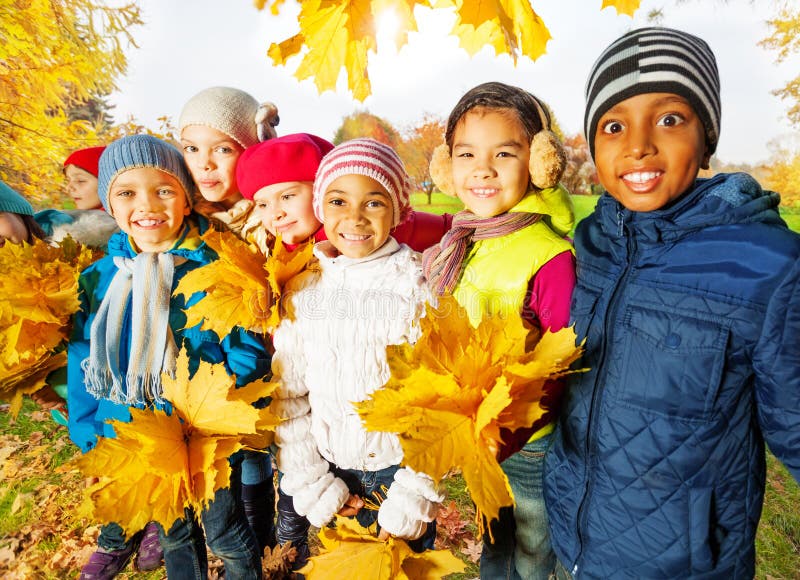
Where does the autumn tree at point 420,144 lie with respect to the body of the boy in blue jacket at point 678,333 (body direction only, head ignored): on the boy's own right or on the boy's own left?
on the boy's own right

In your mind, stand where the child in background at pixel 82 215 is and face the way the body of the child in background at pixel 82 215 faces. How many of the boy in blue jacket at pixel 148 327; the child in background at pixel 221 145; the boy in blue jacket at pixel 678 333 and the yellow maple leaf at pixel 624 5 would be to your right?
0

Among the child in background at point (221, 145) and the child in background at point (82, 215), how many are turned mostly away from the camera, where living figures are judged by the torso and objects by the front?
0

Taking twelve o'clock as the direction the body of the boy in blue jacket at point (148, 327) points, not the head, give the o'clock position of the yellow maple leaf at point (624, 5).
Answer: The yellow maple leaf is roughly at 10 o'clock from the boy in blue jacket.

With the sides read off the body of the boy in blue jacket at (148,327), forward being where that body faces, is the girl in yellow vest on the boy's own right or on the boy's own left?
on the boy's own left

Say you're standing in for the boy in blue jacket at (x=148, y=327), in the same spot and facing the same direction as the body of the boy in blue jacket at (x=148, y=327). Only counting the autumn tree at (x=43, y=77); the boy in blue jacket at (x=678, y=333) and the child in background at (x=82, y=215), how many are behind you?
2

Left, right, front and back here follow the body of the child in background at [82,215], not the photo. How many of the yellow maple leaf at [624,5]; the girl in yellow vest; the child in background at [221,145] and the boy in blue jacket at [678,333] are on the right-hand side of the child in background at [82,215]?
0

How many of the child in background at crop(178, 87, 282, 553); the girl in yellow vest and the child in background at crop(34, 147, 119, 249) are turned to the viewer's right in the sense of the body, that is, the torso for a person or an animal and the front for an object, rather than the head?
0

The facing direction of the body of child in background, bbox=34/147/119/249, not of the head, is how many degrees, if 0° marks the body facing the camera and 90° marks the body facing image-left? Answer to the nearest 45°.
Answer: approximately 45°

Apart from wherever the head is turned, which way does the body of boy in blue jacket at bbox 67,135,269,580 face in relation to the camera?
toward the camera

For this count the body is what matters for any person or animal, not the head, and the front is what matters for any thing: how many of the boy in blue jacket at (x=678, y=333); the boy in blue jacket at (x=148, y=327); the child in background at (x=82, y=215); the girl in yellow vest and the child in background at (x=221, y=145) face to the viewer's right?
0

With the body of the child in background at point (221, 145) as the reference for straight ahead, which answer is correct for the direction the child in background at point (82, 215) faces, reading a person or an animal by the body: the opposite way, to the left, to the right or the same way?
the same way

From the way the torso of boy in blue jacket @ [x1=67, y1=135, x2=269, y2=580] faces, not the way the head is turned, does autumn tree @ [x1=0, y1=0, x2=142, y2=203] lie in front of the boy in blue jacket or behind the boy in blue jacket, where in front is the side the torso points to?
behind

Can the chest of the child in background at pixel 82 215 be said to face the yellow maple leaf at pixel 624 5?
no

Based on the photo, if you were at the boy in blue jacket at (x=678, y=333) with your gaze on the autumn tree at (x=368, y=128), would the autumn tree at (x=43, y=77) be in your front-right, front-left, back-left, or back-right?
front-left

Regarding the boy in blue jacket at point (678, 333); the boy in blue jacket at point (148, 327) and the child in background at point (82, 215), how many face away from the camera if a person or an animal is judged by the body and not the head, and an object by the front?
0

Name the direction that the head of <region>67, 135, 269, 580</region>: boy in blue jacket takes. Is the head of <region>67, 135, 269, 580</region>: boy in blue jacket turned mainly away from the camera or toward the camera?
toward the camera

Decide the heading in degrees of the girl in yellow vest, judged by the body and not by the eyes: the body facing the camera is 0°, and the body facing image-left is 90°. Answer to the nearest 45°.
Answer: approximately 45°

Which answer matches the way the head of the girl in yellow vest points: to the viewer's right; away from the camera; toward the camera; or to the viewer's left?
toward the camera

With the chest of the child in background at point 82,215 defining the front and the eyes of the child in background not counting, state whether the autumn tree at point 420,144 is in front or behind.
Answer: behind
